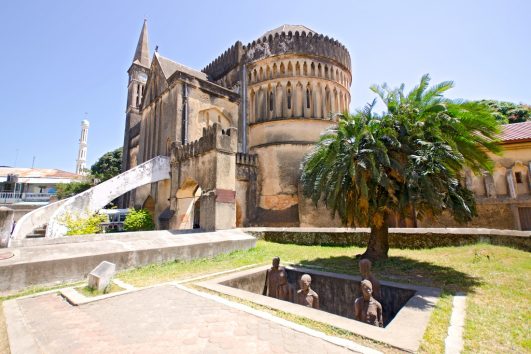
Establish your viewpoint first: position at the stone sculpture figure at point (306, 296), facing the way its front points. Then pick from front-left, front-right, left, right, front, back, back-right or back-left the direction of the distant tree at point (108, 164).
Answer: back-right

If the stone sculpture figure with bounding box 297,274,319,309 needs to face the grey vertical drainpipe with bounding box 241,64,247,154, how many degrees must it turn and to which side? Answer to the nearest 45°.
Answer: approximately 180°

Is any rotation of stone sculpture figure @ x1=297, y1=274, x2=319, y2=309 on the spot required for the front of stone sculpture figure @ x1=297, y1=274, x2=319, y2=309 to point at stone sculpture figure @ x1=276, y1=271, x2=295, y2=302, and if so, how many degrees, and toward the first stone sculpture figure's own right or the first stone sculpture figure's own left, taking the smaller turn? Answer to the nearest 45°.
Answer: approximately 135° to the first stone sculpture figure's own right

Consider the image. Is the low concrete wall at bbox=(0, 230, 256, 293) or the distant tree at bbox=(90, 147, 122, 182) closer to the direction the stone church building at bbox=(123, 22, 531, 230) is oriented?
the distant tree

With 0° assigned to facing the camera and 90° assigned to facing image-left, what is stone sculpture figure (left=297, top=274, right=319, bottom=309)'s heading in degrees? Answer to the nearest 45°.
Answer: approximately 0°

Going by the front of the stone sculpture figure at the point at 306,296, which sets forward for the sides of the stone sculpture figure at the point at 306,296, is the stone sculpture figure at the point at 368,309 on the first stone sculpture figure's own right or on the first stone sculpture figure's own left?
on the first stone sculpture figure's own left

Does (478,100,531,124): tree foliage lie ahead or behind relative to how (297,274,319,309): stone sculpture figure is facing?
behind

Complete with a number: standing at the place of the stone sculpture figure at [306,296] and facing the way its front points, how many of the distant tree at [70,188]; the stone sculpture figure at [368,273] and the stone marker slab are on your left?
1

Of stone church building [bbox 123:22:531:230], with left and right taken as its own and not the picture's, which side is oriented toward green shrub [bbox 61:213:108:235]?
left

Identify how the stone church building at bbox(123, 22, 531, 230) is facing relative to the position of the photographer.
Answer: facing away from the viewer and to the left of the viewer

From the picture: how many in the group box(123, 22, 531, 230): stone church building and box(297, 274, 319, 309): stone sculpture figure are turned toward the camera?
1

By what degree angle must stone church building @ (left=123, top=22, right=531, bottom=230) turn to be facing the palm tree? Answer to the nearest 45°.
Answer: approximately 180°
